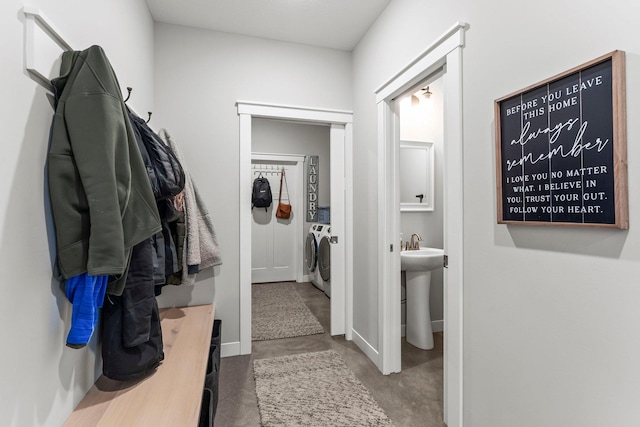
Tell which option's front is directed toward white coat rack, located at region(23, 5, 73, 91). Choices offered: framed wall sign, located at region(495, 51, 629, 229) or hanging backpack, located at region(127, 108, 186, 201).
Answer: the framed wall sign

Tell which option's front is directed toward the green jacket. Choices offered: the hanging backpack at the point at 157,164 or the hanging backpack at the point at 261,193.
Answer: the hanging backpack at the point at 261,193

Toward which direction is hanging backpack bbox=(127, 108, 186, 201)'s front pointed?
to the viewer's right

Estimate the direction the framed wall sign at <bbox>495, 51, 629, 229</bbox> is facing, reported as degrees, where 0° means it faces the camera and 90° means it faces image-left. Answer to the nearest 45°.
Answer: approximately 45°

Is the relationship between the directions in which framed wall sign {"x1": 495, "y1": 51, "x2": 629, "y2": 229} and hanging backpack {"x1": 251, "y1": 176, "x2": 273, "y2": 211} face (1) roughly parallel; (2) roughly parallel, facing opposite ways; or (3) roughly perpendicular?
roughly perpendicular

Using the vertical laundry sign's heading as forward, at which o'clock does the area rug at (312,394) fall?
The area rug is roughly at 12 o'clock from the vertical laundry sign.

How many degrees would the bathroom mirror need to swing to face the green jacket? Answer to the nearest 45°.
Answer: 0° — it already faces it

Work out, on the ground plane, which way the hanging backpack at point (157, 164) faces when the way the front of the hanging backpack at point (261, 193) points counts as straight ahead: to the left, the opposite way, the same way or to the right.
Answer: to the left

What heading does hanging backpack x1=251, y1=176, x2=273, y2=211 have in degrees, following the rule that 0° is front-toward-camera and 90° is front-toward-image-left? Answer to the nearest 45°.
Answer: approximately 0°

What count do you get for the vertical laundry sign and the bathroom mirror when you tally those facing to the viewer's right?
0

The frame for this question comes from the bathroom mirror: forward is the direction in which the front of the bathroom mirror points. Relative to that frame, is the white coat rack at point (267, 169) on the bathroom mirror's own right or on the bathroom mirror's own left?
on the bathroom mirror's own right
